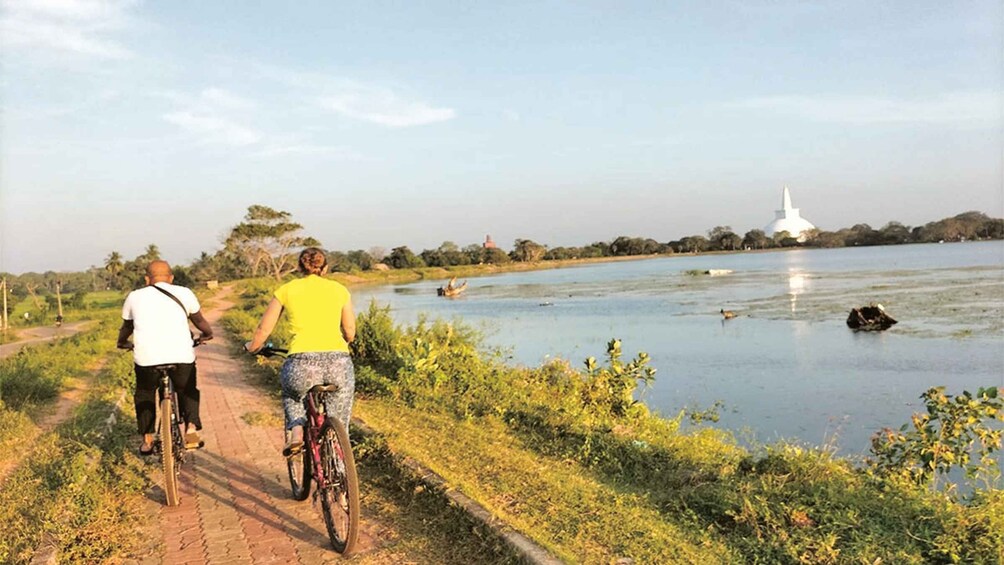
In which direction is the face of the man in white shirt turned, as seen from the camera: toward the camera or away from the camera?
away from the camera

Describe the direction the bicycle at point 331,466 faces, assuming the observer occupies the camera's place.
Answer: facing away from the viewer and to the left of the viewer

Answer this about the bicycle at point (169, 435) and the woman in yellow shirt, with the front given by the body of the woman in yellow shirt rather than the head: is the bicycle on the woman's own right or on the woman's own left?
on the woman's own left

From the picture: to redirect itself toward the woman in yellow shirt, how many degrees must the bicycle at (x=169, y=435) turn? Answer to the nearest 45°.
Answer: approximately 135° to its right

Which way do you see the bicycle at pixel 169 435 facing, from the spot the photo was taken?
facing away from the viewer

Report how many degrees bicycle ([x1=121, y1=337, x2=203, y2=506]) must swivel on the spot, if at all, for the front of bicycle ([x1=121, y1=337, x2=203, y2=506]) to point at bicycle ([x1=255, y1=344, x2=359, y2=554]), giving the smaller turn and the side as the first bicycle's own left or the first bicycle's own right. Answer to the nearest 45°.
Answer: approximately 135° to the first bicycle's own right

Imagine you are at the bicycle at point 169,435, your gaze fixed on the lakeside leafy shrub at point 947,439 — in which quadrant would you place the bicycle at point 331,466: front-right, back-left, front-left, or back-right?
front-right

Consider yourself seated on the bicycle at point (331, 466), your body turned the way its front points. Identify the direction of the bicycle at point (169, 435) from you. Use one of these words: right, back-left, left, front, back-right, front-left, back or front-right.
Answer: front

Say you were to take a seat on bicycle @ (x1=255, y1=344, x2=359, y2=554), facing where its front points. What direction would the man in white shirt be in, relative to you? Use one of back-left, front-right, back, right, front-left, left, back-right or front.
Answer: front

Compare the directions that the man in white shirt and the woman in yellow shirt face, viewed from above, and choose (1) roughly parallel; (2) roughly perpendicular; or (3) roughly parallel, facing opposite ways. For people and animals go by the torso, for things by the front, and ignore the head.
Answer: roughly parallel

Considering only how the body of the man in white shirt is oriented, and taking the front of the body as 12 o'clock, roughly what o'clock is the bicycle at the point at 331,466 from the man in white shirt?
The bicycle is roughly at 5 o'clock from the man in white shirt.

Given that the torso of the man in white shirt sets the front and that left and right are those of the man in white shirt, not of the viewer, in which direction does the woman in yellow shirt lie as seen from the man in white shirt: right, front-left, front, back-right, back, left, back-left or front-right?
back-right

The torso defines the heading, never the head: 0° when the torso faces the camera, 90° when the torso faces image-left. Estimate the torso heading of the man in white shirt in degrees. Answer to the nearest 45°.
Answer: approximately 180°

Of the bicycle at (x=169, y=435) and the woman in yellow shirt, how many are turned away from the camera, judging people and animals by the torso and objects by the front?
2

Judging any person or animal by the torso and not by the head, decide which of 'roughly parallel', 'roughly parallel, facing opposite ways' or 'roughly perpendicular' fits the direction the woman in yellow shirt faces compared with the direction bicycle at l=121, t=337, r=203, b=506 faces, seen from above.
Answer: roughly parallel

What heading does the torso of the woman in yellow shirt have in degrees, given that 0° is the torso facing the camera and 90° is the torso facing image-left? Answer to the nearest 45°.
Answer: approximately 180°
